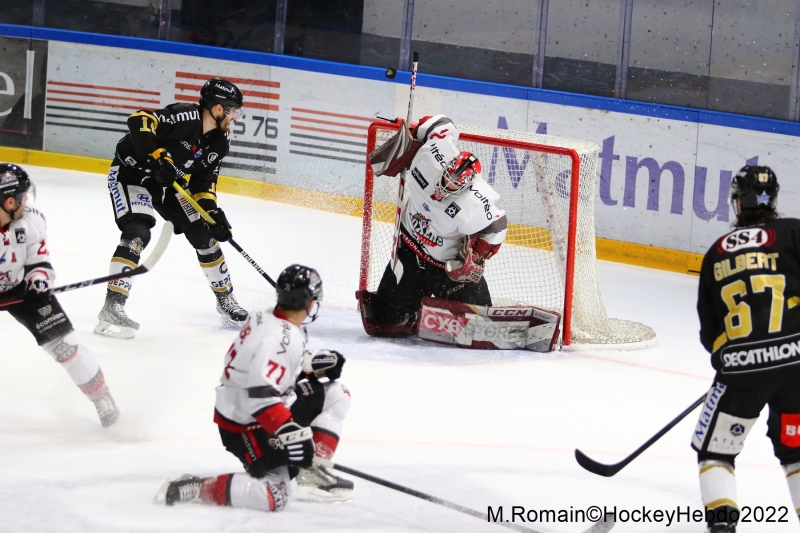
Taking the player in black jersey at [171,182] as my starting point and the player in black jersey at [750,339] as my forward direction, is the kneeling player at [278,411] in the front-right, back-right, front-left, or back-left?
front-right

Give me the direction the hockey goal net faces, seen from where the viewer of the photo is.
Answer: facing the viewer and to the left of the viewer

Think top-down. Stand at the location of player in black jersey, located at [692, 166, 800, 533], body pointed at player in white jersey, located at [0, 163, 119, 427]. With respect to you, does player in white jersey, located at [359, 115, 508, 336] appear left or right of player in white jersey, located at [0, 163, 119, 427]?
right

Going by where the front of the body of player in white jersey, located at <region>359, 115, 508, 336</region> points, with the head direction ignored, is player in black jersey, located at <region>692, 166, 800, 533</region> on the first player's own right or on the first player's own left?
on the first player's own left

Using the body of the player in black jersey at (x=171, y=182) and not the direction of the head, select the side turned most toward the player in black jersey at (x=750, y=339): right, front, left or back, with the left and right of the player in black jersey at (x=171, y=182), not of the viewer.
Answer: front

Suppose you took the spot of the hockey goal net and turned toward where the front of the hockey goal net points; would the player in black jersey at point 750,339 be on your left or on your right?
on your left

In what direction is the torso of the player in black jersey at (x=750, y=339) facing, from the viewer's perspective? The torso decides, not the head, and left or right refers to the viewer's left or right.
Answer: facing away from the viewer

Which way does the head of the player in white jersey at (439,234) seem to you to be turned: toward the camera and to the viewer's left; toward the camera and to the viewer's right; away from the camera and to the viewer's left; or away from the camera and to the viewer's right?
toward the camera and to the viewer's left

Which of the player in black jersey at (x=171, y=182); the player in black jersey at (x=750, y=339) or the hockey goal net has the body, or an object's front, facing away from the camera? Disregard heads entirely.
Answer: the player in black jersey at (x=750, y=339)

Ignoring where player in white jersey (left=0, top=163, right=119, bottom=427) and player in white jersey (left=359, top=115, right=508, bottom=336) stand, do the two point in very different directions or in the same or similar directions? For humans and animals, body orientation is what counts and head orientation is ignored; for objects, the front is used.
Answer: same or similar directions

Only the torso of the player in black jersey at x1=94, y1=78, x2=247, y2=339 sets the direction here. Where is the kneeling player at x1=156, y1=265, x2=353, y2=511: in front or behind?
in front

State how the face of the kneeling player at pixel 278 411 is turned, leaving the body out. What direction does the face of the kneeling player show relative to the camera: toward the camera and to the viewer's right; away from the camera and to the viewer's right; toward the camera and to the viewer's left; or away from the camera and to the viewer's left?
away from the camera and to the viewer's right
